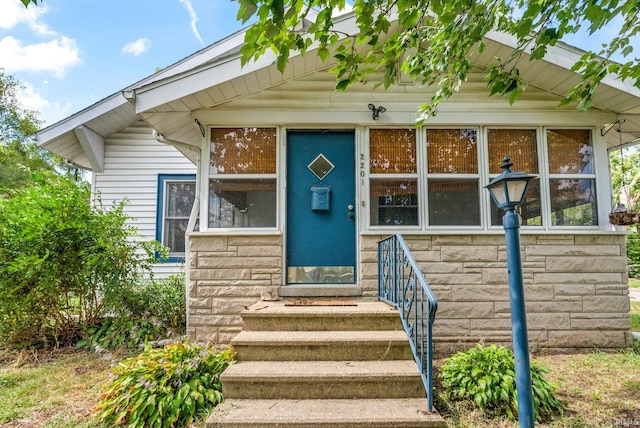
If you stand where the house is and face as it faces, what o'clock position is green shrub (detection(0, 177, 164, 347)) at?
The green shrub is roughly at 3 o'clock from the house.

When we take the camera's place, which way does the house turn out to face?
facing the viewer

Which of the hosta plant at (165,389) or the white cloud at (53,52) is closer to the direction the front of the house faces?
the hosta plant

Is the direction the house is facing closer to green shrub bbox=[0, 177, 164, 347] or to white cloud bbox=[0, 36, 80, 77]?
the green shrub

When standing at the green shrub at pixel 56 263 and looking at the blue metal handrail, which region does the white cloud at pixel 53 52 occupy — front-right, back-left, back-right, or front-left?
back-left

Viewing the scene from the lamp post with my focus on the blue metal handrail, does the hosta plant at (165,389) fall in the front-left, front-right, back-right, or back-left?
front-left

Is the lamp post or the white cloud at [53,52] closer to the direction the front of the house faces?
the lamp post

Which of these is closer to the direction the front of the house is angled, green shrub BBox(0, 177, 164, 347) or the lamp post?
the lamp post

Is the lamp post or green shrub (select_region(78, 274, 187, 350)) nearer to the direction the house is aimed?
the lamp post

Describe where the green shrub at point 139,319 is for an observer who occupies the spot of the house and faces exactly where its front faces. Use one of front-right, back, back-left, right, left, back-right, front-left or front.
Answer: right

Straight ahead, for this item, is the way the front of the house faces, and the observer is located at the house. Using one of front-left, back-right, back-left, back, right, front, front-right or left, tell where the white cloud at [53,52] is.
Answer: back-right

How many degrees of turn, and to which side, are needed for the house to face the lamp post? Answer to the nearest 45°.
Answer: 0° — it already faces it
